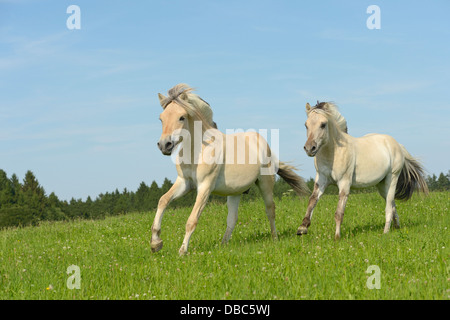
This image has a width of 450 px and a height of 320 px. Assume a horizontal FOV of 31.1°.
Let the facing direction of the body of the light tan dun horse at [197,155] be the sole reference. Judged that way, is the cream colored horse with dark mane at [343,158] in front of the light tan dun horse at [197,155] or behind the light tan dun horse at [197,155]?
behind

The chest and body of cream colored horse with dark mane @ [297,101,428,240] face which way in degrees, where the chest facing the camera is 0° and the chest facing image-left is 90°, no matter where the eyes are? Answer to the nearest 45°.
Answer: approximately 45°

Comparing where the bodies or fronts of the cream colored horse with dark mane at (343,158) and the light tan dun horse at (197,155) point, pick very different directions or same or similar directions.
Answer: same or similar directions

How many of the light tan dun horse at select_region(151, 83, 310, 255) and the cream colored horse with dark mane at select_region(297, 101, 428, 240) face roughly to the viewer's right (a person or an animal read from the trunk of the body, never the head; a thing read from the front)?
0

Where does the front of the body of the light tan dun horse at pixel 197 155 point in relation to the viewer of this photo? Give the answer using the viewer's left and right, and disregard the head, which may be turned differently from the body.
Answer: facing the viewer and to the left of the viewer

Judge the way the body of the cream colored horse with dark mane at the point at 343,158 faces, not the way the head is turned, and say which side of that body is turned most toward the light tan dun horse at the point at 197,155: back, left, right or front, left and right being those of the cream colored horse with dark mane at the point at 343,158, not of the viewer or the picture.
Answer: front
